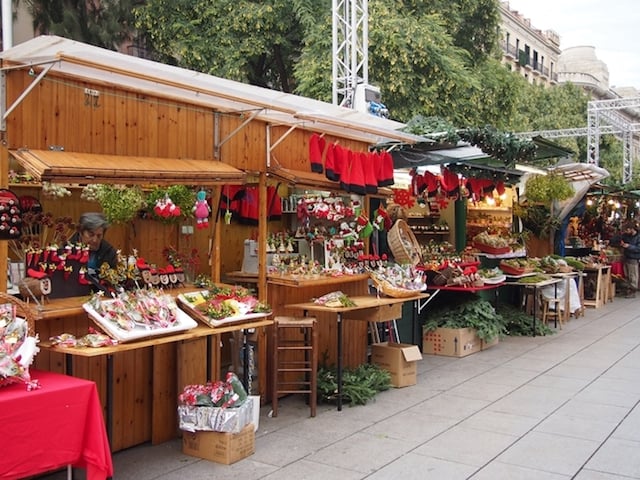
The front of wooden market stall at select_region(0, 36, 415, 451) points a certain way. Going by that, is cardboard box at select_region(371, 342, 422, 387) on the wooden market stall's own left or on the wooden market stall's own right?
on the wooden market stall's own left

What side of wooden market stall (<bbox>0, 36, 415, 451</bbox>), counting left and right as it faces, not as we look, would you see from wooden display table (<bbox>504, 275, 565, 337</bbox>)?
left

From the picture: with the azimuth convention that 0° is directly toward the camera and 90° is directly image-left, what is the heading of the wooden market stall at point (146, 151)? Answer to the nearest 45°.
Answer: approximately 315°

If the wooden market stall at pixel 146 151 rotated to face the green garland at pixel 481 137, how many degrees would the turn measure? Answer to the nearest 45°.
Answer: approximately 90° to its left

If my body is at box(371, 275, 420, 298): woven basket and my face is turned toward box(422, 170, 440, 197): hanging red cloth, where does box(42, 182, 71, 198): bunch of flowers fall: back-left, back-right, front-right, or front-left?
back-left

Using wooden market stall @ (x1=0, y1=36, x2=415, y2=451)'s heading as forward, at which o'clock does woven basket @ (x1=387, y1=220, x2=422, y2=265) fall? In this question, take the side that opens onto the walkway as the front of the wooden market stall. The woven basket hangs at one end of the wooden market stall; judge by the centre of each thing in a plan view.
The woven basket is roughly at 9 o'clock from the wooden market stall.

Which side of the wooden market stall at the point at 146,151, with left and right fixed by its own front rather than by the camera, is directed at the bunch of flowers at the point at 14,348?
right

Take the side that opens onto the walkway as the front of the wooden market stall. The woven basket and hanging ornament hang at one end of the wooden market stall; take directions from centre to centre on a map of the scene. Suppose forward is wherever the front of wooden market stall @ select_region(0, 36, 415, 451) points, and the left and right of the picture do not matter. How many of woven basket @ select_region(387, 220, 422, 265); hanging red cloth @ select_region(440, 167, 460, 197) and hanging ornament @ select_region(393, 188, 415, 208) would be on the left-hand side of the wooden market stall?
3

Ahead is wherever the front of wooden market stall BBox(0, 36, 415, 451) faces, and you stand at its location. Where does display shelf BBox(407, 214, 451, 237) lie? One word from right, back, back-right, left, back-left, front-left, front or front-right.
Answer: left

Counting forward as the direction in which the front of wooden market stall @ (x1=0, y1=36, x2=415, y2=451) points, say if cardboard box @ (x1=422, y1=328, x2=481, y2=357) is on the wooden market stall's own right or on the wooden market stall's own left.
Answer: on the wooden market stall's own left

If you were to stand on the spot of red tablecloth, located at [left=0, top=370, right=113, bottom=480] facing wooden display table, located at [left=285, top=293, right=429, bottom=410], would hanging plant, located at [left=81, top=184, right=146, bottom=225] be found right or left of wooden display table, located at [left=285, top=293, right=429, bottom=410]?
left
